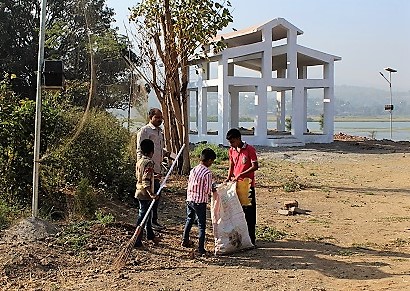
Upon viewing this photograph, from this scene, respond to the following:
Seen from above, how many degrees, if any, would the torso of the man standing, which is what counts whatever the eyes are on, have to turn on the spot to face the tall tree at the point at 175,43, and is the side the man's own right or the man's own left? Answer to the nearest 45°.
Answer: approximately 135° to the man's own left

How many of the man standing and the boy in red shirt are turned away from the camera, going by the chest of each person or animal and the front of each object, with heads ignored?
0

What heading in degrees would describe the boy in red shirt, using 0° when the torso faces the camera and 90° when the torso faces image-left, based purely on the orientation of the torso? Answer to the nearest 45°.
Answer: approximately 45°

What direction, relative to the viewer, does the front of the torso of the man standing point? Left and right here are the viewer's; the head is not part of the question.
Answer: facing the viewer and to the right of the viewer

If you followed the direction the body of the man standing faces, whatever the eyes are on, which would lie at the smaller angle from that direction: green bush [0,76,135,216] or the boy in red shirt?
the boy in red shirt

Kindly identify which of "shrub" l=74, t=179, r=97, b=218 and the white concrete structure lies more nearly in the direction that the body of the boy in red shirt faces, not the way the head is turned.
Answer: the shrub

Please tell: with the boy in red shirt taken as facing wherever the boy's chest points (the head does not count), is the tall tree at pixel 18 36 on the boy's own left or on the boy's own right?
on the boy's own right

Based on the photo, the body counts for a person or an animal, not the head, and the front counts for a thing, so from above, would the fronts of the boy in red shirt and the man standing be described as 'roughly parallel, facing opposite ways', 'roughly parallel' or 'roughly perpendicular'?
roughly perpendicular
